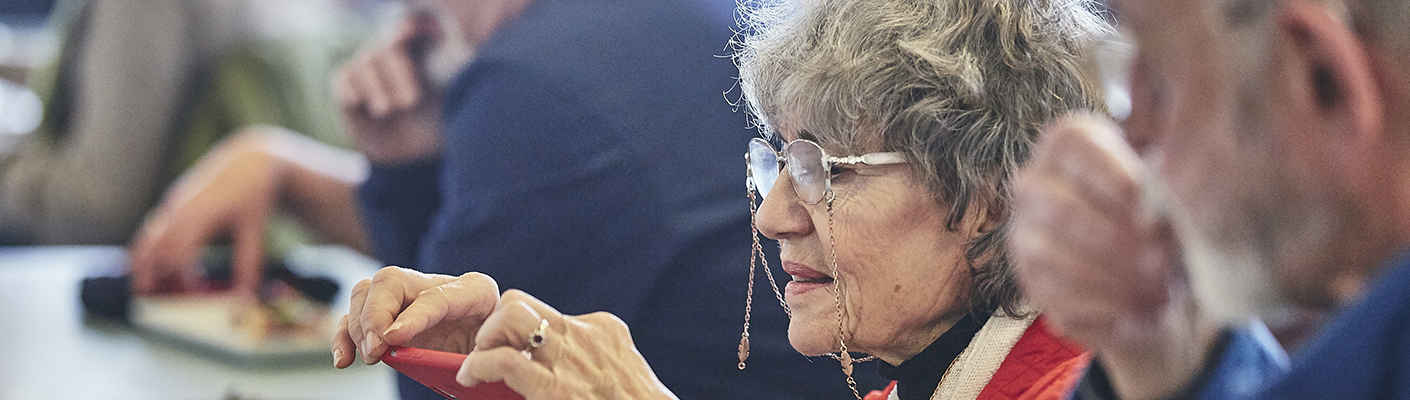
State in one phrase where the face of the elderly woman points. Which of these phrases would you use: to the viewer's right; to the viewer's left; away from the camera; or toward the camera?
to the viewer's left

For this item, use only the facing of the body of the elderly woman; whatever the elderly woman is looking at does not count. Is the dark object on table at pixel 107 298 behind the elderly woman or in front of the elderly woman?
in front

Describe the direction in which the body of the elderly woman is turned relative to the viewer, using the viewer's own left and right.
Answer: facing to the left of the viewer

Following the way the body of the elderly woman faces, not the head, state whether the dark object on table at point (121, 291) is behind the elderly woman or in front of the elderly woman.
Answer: in front
